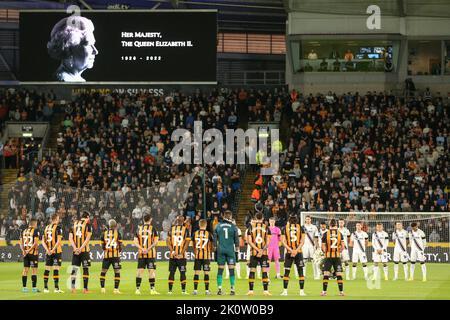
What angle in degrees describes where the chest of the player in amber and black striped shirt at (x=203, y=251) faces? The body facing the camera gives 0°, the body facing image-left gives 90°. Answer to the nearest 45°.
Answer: approximately 180°

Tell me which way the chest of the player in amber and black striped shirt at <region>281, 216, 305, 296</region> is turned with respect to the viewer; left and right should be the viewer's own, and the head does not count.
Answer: facing away from the viewer

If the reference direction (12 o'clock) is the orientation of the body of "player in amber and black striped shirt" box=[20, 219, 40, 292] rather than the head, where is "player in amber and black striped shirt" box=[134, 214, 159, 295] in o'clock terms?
"player in amber and black striped shirt" box=[134, 214, 159, 295] is roughly at 2 o'clock from "player in amber and black striped shirt" box=[20, 219, 40, 292].

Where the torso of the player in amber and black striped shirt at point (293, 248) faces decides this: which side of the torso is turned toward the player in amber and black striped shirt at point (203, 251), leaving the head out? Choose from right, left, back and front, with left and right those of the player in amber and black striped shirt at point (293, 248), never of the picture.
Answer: left

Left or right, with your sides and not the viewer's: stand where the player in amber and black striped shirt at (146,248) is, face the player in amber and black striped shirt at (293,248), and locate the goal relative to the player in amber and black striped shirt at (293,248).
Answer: left

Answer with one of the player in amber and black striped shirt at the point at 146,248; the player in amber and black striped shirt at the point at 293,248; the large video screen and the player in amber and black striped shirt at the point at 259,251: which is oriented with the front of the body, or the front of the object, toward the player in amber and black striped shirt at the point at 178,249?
the large video screen

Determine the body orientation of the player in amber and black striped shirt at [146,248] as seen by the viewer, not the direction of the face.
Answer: away from the camera

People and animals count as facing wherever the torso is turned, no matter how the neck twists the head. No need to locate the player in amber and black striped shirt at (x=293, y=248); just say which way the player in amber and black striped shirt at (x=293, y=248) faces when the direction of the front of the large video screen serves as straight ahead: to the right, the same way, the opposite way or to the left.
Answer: the opposite way
